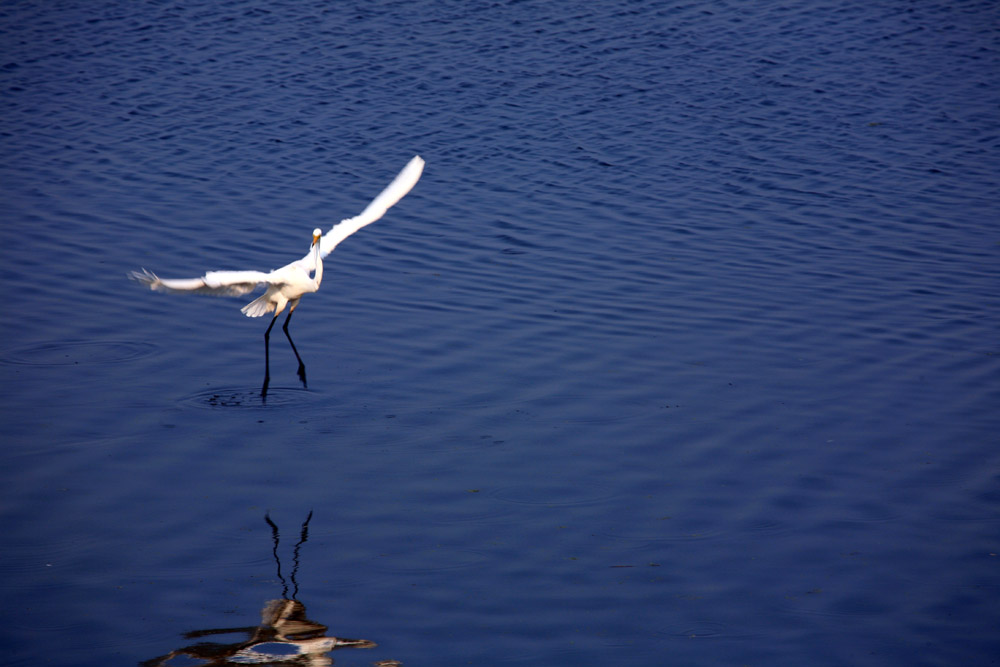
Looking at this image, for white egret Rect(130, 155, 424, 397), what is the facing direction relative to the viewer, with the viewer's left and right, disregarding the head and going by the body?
facing the viewer and to the right of the viewer
